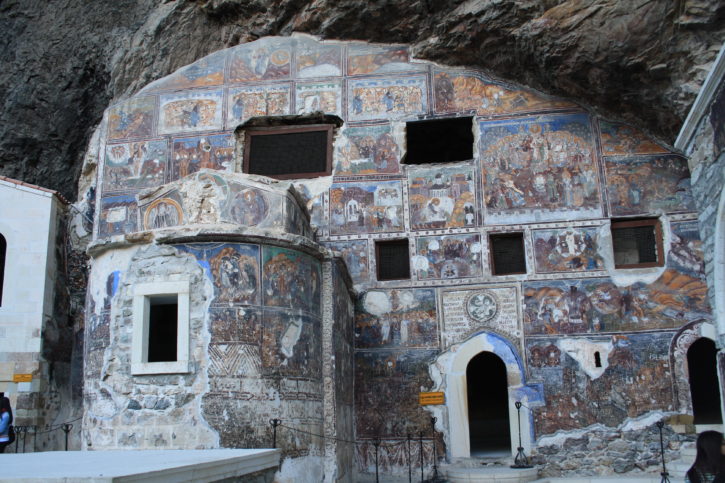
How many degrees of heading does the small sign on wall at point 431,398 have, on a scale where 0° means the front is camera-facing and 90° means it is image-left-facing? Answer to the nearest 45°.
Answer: approximately 0°

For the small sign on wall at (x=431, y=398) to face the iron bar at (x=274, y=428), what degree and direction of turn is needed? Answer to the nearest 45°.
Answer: approximately 45° to its right

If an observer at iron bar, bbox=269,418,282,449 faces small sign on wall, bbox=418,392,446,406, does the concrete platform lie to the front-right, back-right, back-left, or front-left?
back-right

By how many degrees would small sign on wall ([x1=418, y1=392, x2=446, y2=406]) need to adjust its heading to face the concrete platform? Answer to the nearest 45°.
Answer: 0° — it already faces it
